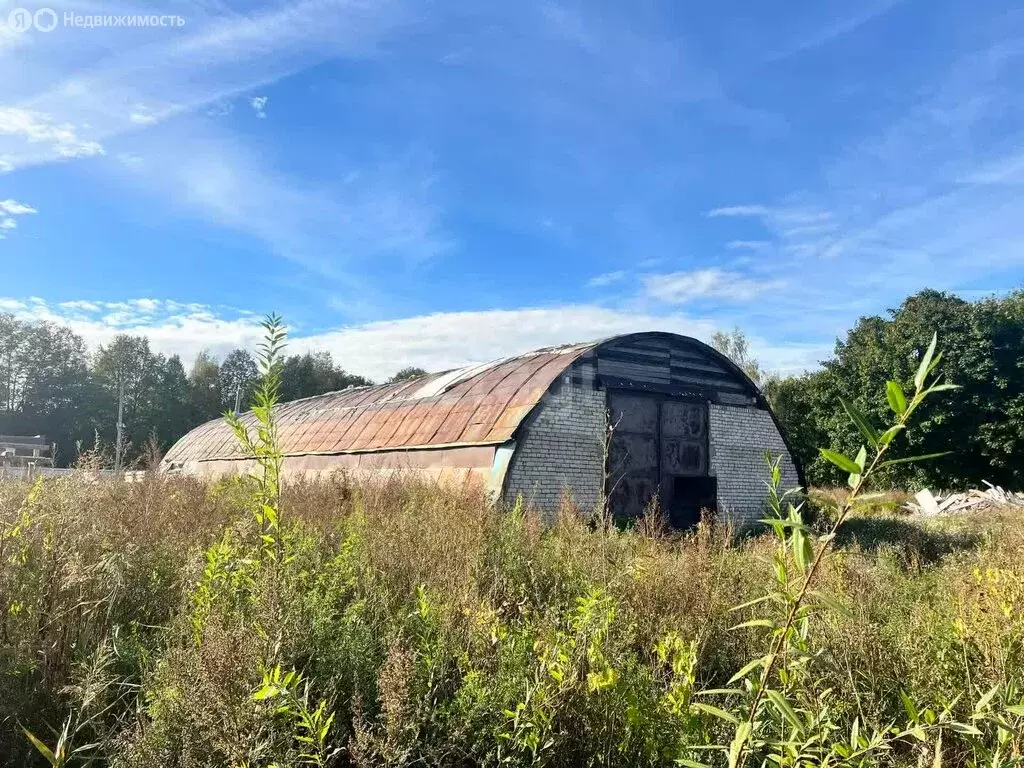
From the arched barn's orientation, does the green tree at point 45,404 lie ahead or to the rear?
to the rear

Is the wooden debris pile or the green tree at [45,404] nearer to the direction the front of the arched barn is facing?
the wooden debris pile

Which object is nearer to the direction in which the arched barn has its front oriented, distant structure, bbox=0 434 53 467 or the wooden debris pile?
the wooden debris pile

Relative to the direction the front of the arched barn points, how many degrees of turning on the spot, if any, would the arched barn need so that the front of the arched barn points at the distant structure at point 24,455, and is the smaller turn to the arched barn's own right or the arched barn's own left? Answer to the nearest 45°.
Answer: approximately 135° to the arched barn's own right

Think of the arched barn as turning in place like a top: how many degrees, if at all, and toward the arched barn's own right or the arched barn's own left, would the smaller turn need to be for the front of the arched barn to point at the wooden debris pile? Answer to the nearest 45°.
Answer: approximately 90° to the arched barn's own left

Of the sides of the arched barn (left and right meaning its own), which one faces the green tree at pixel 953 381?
left

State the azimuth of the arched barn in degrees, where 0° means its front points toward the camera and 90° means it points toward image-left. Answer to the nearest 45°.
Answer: approximately 315°
